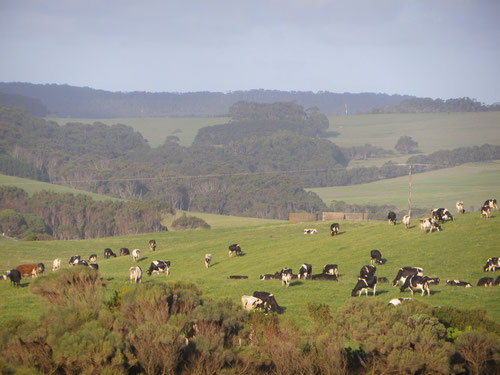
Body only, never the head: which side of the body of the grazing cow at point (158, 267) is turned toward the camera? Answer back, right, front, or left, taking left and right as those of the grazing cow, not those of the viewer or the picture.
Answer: left

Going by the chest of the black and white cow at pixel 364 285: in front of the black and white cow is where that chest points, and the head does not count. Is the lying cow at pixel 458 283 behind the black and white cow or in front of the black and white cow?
behind

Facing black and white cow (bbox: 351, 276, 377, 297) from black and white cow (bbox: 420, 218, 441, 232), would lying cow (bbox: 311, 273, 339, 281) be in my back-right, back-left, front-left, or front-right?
front-right

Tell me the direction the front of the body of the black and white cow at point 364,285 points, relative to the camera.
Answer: to the viewer's left
